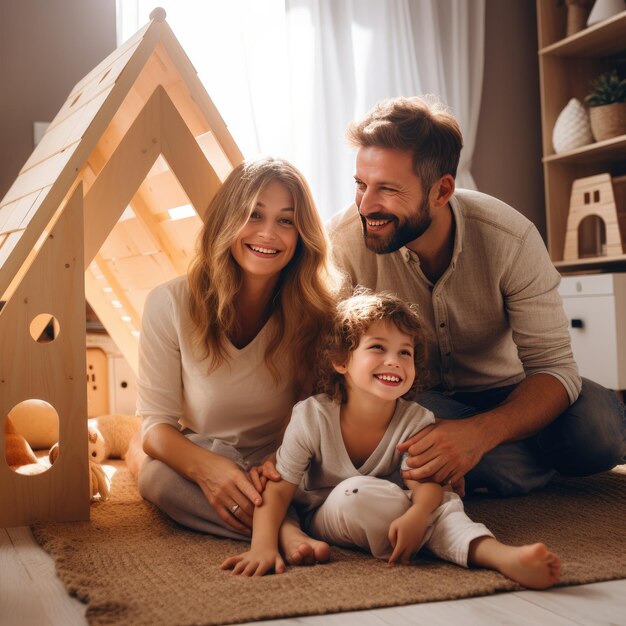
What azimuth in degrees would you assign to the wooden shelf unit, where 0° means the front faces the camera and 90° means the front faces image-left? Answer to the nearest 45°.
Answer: approximately 45°

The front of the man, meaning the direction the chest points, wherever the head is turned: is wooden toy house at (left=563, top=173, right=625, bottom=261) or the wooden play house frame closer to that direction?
the wooden play house frame

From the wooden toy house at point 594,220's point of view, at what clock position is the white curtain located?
The white curtain is roughly at 2 o'clock from the wooden toy house.

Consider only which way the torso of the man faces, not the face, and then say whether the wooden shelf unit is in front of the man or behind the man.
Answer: behind

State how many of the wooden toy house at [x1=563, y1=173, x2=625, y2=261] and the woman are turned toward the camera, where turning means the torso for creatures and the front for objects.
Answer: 2
